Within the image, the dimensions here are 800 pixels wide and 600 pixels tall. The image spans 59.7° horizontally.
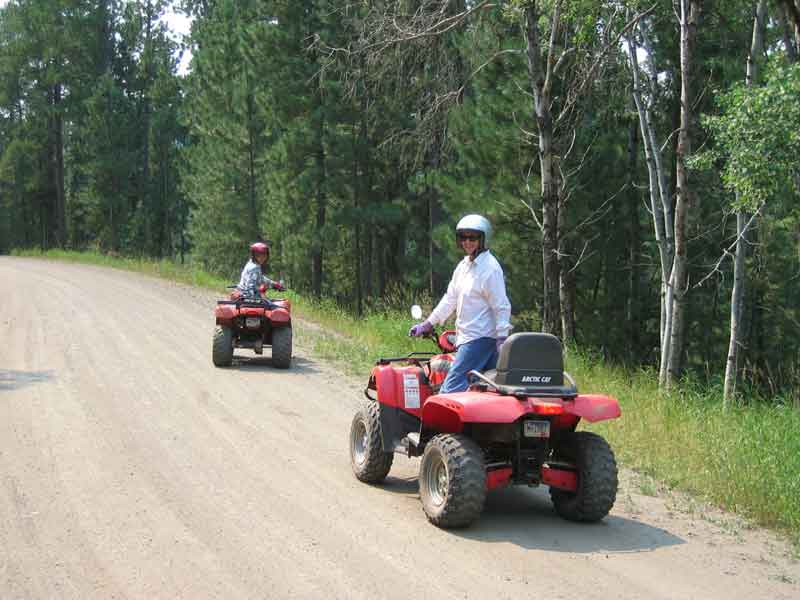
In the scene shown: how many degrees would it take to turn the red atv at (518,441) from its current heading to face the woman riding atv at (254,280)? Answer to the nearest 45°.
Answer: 0° — it already faces them

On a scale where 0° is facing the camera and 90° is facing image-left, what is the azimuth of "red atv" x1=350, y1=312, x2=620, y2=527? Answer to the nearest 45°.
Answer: approximately 135°

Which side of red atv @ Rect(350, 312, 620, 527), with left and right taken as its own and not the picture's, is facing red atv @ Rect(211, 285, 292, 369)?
front
